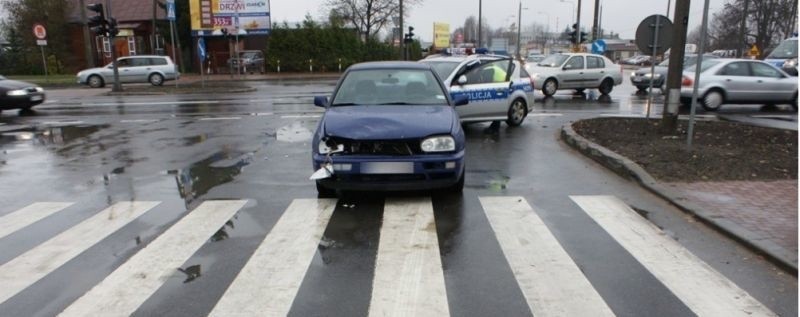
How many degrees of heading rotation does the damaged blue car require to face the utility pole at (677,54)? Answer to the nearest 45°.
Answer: approximately 135° to its left

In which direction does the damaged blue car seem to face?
toward the camera

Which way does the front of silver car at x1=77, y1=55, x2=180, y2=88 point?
to the viewer's left

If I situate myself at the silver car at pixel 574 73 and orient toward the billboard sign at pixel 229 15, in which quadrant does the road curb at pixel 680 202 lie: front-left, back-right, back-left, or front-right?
back-left

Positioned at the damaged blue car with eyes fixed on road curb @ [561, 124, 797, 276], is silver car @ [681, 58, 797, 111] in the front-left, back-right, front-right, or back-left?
front-left

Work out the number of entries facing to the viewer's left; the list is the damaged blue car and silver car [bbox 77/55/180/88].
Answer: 1

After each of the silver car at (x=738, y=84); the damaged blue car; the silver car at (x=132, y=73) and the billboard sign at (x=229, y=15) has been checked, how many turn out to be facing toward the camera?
2

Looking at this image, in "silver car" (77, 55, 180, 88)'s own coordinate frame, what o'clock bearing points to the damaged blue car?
The damaged blue car is roughly at 9 o'clock from the silver car.

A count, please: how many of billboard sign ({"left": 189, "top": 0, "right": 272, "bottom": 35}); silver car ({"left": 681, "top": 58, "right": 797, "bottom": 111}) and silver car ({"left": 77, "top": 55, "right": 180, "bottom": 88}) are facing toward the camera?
1

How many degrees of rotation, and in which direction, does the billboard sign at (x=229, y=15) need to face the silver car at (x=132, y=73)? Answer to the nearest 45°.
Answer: approximately 45° to its right

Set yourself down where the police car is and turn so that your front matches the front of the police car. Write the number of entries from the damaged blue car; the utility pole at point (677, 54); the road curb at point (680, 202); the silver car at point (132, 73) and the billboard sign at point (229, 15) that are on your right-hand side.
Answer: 2

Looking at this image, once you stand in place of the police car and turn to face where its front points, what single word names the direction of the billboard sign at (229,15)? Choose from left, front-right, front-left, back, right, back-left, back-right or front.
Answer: right
